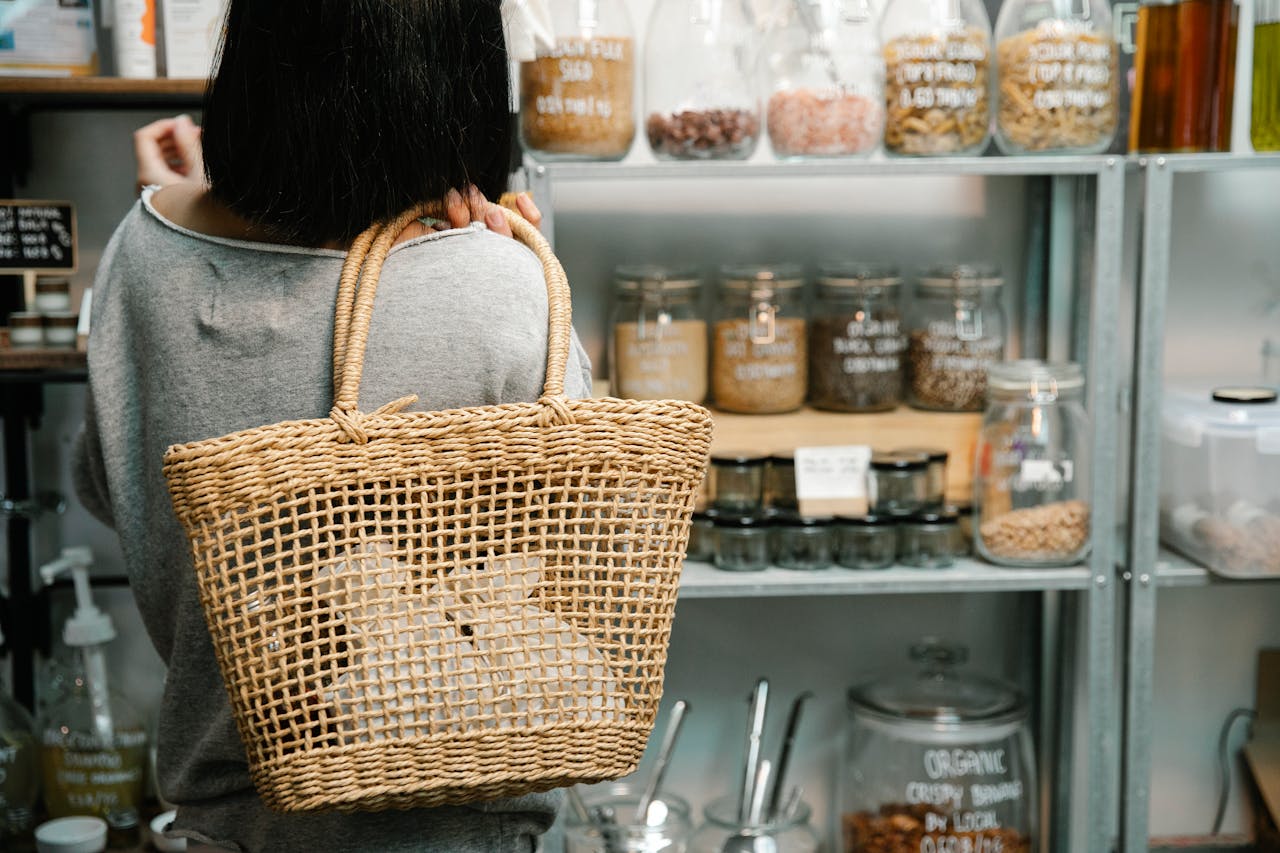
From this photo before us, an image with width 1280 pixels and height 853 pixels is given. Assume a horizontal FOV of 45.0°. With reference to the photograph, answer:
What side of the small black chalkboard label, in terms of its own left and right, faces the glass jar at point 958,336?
left

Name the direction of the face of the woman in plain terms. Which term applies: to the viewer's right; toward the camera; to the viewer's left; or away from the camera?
away from the camera

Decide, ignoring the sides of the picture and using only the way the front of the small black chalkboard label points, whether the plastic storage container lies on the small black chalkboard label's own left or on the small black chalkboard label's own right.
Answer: on the small black chalkboard label's own left

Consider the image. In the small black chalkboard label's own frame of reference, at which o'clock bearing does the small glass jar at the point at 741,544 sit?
The small glass jar is roughly at 10 o'clock from the small black chalkboard label.

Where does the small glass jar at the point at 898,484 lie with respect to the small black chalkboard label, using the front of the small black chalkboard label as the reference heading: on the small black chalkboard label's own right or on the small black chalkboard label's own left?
on the small black chalkboard label's own left

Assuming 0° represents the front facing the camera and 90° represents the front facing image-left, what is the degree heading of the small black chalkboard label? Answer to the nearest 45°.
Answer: approximately 0°
